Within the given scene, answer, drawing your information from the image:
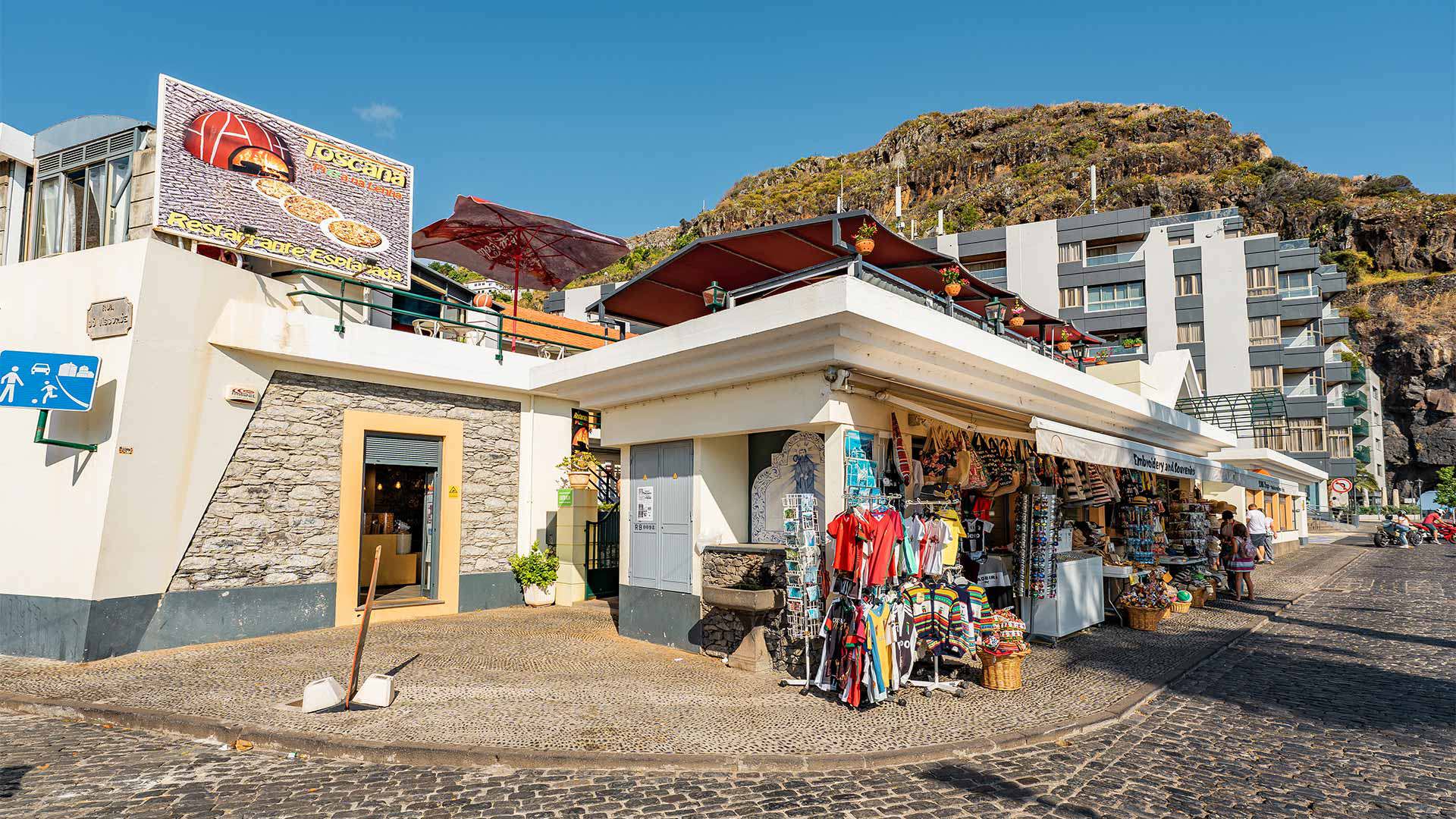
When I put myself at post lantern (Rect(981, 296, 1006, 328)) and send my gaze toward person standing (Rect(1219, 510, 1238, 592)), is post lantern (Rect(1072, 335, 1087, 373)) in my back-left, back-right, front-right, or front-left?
front-left

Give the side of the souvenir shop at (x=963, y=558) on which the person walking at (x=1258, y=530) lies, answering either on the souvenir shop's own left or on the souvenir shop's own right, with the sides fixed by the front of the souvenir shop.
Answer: on the souvenir shop's own left

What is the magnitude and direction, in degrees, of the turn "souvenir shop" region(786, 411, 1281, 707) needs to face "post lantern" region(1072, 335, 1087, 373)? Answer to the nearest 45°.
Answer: approximately 135° to its left

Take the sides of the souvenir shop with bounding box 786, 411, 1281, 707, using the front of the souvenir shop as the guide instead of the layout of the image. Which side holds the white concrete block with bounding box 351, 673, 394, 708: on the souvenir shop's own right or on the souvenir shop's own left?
on the souvenir shop's own right

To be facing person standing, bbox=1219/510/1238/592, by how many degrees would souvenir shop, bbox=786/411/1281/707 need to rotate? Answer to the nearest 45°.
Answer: approximately 90° to its left

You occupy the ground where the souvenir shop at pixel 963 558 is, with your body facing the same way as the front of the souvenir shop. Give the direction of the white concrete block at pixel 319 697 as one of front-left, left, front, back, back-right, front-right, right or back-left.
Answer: right

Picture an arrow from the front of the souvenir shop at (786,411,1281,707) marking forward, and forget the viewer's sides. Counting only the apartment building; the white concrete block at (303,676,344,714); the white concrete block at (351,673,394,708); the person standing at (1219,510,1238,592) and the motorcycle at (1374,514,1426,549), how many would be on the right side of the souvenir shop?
2

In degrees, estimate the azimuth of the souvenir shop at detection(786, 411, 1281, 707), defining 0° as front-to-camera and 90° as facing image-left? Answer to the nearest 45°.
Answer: approximately 315°
